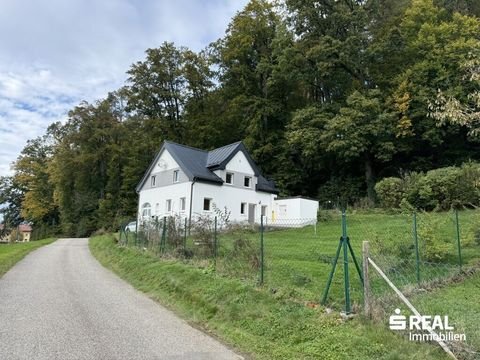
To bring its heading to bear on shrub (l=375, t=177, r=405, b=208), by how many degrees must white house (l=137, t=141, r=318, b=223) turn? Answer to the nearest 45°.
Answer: approximately 45° to its left

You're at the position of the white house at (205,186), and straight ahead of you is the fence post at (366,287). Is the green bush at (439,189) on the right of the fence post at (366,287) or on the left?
left

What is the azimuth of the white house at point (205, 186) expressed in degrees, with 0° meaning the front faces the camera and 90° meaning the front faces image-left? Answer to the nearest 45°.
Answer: approximately 315°

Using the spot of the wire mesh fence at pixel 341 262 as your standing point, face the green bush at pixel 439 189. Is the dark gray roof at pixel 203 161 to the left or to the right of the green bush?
left

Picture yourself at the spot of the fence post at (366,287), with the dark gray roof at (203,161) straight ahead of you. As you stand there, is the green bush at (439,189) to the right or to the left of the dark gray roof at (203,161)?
right
